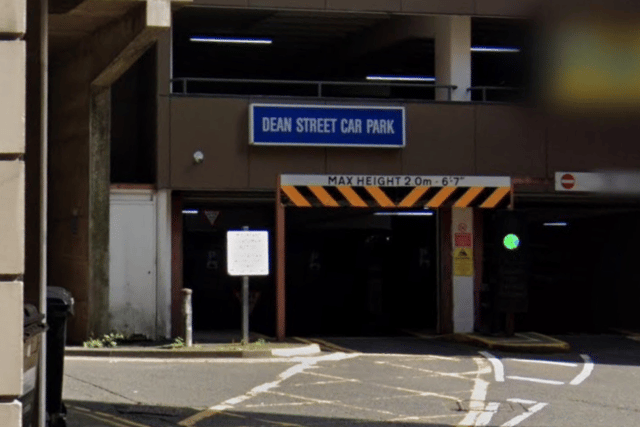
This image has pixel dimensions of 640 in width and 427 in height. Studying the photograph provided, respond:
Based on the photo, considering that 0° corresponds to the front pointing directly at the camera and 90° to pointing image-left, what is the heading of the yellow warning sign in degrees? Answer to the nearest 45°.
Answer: approximately 0°

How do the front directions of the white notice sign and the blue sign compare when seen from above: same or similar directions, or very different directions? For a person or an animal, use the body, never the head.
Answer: same or similar directions

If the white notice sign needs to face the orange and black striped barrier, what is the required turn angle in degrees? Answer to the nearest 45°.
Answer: approximately 135° to its left

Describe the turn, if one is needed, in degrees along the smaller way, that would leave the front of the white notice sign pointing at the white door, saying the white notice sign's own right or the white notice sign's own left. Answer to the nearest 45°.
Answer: approximately 135° to the white notice sign's own right

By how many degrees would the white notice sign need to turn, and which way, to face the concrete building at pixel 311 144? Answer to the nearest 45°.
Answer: approximately 135° to its left

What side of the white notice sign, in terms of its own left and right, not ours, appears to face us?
front

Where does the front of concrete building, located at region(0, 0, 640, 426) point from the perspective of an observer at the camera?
facing the viewer

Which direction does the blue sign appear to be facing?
toward the camera

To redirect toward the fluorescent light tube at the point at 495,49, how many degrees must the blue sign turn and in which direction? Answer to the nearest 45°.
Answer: approximately 135° to its left

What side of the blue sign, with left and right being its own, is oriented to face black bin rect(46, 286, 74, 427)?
front

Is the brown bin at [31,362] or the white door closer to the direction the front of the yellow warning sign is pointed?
the brown bin
